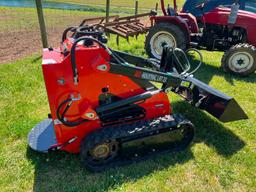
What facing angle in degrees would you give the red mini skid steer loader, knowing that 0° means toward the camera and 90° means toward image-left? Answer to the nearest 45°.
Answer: approximately 225°

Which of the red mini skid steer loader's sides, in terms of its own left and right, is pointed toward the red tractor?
front

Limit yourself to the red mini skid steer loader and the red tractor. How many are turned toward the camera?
0
